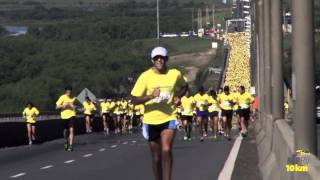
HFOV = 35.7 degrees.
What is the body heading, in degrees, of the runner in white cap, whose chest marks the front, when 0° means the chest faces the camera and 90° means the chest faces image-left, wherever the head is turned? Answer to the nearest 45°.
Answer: approximately 0°

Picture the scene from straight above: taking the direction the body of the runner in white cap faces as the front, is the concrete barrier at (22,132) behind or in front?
behind
